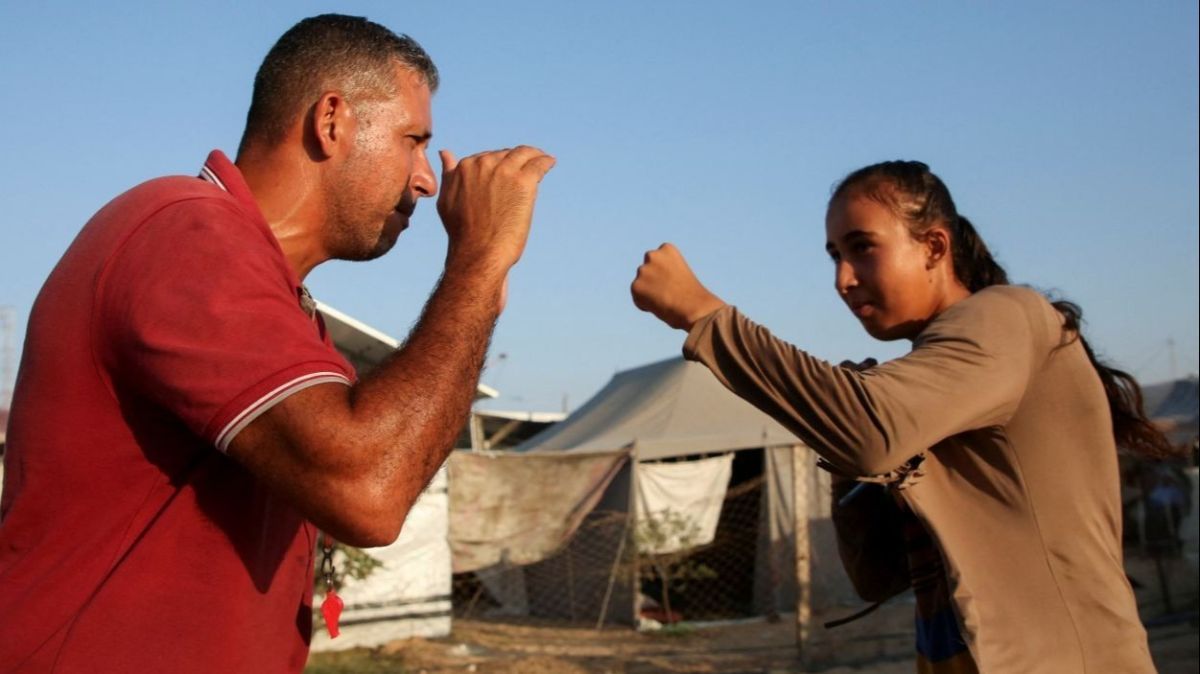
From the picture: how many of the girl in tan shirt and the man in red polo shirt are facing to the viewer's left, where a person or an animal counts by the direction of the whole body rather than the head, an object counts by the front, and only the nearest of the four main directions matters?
1

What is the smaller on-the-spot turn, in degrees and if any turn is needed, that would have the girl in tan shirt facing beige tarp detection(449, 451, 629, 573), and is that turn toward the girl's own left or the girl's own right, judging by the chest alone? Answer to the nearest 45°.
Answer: approximately 45° to the girl's own right

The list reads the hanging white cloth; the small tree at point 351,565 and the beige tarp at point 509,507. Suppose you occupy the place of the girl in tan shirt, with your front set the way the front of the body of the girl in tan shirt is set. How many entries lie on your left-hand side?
0

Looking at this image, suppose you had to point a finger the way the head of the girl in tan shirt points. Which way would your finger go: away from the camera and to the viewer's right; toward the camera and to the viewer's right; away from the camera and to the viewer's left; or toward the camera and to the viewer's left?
toward the camera and to the viewer's left

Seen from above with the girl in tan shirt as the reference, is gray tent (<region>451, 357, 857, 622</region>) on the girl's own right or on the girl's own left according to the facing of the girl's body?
on the girl's own right

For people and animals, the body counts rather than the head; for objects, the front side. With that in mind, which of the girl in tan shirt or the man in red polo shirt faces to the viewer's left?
the girl in tan shirt

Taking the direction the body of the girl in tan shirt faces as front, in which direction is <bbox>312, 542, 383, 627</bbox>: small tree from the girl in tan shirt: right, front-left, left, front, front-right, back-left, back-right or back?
front-right

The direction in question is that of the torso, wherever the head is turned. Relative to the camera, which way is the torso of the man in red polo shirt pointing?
to the viewer's right

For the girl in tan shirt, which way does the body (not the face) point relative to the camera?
to the viewer's left

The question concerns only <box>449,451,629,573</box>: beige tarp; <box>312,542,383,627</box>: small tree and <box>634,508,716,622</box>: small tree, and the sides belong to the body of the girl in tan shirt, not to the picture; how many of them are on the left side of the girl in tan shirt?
0

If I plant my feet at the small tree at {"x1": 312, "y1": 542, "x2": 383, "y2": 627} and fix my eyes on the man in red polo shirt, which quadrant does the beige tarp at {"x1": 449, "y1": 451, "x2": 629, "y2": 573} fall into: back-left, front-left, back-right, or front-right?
back-left

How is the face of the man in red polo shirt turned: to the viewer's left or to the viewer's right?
to the viewer's right

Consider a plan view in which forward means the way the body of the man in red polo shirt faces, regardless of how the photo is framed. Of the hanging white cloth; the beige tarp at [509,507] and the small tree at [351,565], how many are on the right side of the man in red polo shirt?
0
